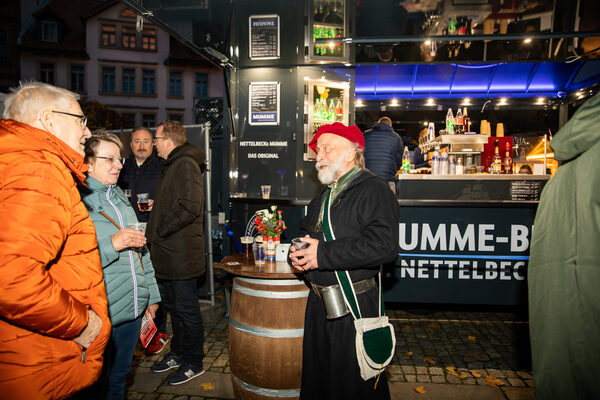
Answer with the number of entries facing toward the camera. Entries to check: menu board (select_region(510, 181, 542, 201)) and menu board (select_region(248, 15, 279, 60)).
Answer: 2

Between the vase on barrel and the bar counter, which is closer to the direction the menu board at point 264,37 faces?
the vase on barrel

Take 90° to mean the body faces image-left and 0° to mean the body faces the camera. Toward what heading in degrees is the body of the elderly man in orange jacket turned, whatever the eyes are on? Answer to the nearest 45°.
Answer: approximately 270°

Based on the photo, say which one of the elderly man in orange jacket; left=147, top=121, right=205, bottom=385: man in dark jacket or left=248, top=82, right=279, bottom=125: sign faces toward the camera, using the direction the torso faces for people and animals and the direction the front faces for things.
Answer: the sign

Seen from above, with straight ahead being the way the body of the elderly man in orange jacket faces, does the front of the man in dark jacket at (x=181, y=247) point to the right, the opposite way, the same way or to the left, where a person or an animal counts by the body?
the opposite way

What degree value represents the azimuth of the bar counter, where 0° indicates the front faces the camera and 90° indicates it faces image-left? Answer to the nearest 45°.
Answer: approximately 0°

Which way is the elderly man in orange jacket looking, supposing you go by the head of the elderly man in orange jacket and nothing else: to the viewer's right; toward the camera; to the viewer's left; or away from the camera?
to the viewer's right

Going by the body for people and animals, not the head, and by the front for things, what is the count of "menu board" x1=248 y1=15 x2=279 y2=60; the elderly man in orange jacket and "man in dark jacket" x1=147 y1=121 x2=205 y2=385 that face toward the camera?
1

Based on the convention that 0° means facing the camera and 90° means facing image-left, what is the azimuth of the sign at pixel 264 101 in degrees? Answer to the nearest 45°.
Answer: approximately 0°

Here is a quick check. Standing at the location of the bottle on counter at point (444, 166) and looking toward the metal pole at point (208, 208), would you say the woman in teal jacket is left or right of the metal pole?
left
